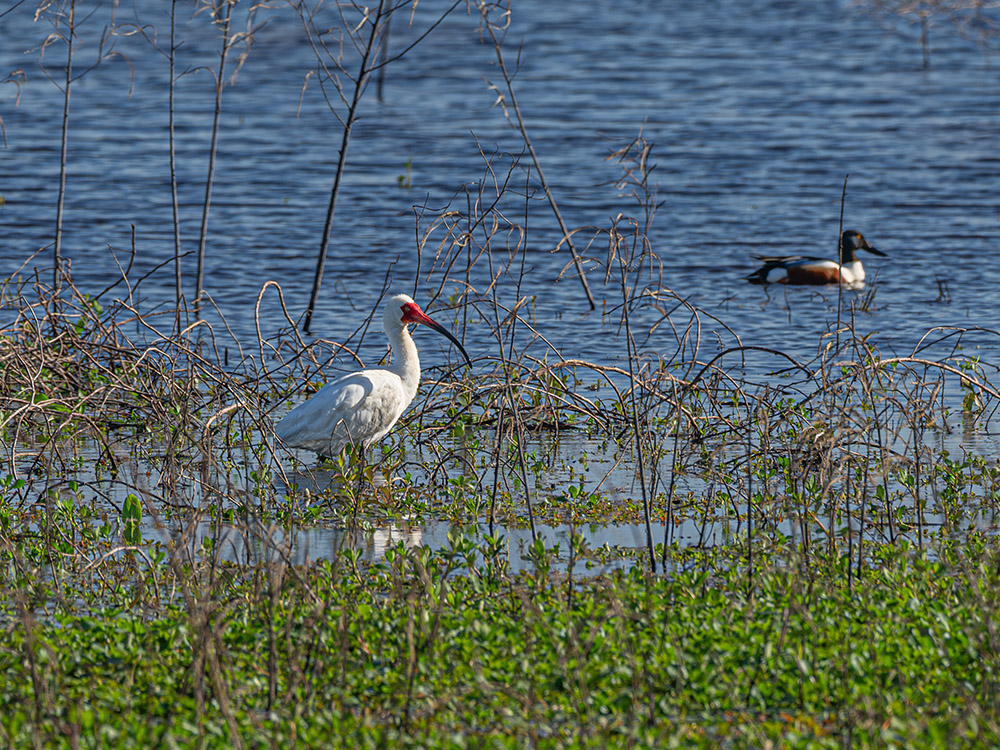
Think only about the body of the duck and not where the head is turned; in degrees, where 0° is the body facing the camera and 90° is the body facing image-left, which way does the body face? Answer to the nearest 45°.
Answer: approximately 270°

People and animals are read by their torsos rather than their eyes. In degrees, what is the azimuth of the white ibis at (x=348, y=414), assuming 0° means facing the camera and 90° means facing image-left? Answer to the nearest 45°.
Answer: approximately 270°

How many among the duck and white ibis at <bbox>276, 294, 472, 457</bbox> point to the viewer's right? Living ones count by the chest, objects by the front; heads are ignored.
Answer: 2

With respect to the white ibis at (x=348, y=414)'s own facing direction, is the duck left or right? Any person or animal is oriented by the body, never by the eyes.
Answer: on its left

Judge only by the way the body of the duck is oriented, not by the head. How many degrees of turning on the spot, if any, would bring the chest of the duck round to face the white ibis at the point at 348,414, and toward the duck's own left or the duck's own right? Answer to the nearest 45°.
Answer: approximately 90° to the duck's own right
